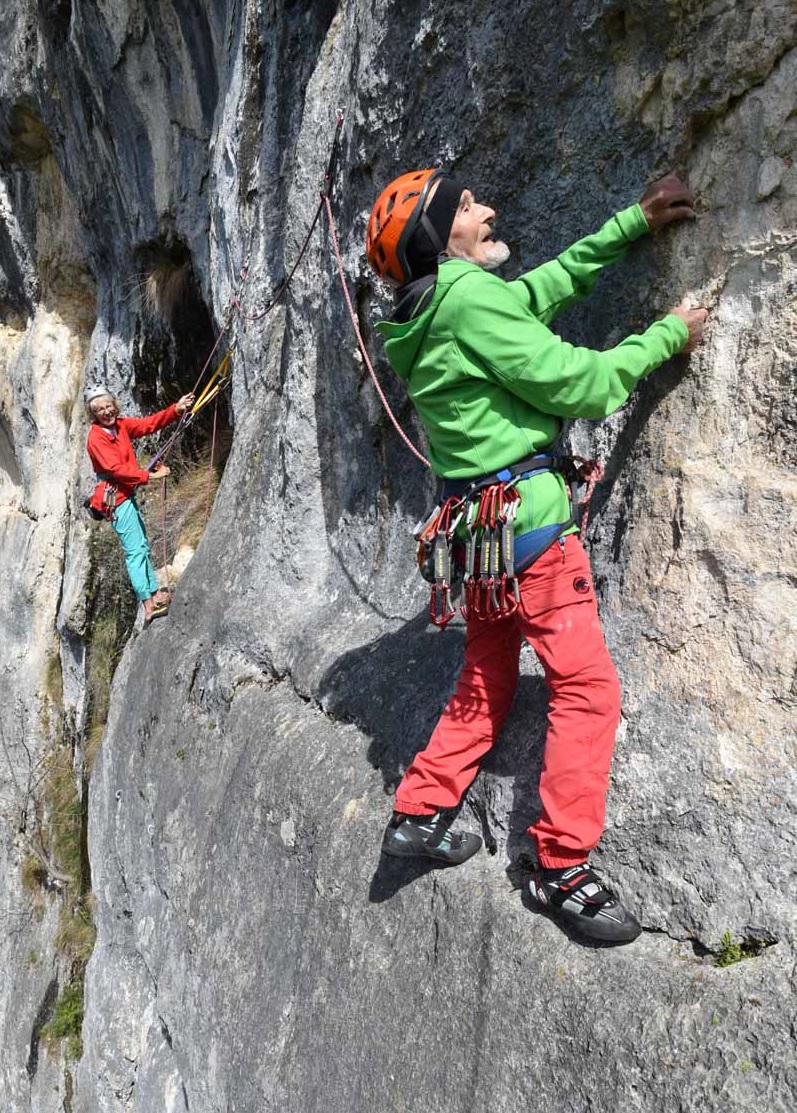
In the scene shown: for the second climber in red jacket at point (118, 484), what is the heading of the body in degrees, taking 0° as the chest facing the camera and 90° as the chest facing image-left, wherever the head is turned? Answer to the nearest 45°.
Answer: approximately 315°

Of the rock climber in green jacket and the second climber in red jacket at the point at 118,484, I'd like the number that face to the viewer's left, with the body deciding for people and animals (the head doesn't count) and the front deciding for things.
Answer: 0

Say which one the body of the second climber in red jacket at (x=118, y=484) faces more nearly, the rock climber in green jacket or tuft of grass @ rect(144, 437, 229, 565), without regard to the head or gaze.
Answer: the rock climber in green jacket

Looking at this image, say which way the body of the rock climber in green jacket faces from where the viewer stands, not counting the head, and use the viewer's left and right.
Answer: facing to the right of the viewer

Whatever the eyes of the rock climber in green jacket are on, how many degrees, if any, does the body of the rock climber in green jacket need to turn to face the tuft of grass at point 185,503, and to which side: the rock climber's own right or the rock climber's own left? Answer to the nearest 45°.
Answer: approximately 135° to the rock climber's own left

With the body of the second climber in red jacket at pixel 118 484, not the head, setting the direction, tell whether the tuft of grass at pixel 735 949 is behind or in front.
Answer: in front

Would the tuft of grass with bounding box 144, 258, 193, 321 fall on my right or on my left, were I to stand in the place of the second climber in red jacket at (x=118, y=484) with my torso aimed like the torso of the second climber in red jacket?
on my left

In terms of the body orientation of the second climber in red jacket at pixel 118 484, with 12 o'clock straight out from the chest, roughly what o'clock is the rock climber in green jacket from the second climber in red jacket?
The rock climber in green jacket is roughly at 1 o'clock from the second climber in red jacket.
